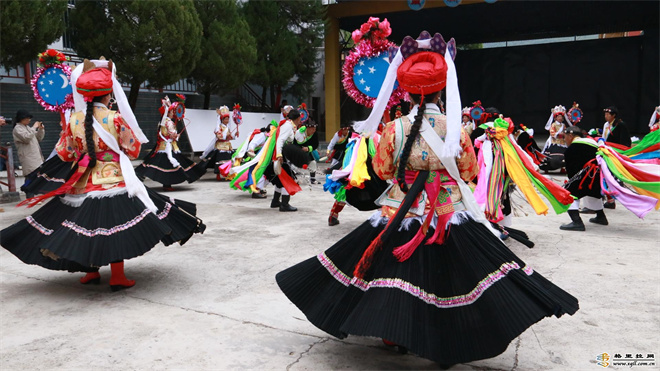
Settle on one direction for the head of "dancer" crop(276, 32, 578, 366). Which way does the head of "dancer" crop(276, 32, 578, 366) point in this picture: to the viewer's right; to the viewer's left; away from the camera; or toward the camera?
away from the camera

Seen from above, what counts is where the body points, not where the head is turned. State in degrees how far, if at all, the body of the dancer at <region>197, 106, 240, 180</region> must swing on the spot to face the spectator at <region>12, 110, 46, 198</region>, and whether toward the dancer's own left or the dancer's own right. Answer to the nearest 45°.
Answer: approximately 90° to the dancer's own right

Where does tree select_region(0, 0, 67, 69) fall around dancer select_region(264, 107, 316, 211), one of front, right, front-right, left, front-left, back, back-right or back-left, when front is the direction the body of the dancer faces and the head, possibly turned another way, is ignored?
back-left

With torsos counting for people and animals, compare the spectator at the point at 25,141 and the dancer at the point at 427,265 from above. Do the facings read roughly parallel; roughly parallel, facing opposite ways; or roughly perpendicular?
roughly perpendicular

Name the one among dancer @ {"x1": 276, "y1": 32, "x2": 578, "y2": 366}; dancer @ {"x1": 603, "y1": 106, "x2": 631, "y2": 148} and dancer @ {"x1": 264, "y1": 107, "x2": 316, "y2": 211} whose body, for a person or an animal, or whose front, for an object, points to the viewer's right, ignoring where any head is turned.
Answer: dancer @ {"x1": 264, "y1": 107, "x2": 316, "y2": 211}

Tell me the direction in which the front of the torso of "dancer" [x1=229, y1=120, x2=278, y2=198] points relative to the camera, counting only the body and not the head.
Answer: to the viewer's right

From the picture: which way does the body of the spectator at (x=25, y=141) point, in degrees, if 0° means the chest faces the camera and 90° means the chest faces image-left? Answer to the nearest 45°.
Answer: approximately 315°

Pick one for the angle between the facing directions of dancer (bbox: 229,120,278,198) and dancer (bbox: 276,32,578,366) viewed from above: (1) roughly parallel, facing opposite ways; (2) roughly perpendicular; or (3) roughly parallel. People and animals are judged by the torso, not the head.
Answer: roughly perpendicular

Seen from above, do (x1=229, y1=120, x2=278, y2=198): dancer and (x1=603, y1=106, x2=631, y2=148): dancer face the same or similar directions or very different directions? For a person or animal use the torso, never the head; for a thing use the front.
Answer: very different directions

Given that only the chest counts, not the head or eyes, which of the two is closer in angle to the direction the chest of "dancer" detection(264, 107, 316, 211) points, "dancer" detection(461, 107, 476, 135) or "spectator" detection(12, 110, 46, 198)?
the dancer

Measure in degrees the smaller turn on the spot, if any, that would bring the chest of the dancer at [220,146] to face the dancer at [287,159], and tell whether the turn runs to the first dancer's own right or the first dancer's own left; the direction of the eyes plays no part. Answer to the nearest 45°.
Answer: approximately 45° to the first dancer's own right

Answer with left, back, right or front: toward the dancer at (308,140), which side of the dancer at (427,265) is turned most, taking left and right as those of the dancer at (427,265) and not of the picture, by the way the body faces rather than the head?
front

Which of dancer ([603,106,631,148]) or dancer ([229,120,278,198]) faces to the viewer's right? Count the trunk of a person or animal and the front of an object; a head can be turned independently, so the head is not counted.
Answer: dancer ([229,120,278,198])

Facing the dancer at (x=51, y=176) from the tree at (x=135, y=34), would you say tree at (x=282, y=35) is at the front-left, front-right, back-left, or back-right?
back-left

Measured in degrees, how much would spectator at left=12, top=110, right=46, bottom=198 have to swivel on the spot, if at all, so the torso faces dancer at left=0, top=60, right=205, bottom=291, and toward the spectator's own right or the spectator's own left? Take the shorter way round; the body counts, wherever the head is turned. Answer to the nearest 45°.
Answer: approximately 45° to the spectator's own right

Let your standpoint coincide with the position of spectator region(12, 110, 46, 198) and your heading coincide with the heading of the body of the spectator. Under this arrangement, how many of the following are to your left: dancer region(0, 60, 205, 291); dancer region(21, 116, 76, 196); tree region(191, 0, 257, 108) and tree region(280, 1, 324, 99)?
2
